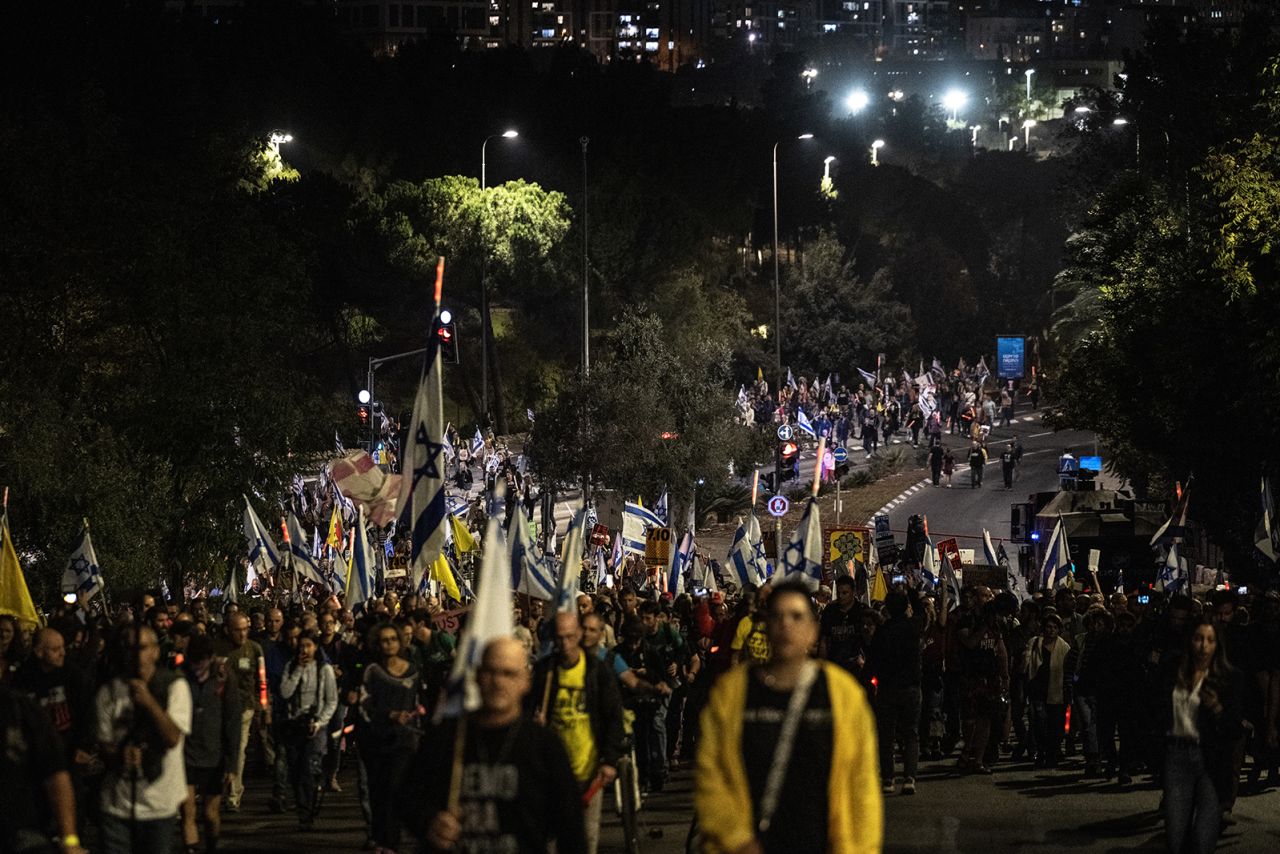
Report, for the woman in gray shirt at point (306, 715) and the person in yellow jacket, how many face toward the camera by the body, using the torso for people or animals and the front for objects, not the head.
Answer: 2

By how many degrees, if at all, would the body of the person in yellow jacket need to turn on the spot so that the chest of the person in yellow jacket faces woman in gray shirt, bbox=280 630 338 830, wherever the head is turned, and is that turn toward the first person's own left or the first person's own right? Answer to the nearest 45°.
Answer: approximately 135° to the first person's own right

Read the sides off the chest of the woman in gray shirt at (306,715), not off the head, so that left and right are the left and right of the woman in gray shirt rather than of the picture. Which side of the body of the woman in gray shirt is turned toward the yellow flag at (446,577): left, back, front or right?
back

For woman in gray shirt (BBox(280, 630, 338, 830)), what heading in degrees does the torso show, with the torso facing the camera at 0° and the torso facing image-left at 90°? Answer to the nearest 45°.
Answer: approximately 0°

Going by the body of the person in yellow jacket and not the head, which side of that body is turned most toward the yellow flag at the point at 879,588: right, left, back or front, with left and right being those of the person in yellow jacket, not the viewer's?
back

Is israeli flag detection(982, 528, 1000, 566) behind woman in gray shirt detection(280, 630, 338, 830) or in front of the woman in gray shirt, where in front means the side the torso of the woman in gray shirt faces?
behind

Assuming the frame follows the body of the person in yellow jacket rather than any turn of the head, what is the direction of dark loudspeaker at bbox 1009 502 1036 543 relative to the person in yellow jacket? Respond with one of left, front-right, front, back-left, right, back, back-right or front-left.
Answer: back

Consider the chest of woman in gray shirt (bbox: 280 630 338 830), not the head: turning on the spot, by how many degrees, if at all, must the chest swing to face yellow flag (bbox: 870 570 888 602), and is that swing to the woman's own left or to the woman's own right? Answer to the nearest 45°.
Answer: approximately 135° to the woman's own left

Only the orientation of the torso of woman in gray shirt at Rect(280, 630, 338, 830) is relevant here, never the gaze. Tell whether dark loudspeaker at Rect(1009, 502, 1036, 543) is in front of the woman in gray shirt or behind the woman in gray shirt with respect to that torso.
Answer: behind

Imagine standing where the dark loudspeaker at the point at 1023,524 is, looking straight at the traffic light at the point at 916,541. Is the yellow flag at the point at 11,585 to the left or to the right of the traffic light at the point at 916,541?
left

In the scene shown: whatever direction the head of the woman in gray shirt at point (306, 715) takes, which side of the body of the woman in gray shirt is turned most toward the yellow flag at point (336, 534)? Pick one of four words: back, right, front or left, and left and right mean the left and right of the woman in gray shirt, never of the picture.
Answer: back
